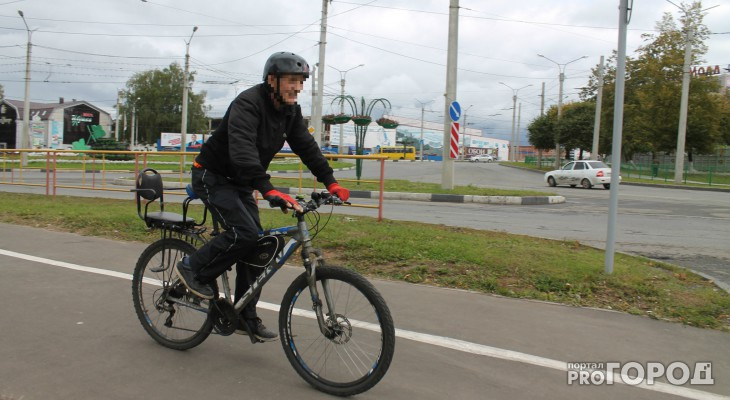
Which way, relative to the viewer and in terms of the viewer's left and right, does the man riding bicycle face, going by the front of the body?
facing the viewer and to the right of the viewer

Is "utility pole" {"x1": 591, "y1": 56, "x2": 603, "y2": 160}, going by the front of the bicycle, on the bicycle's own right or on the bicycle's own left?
on the bicycle's own left

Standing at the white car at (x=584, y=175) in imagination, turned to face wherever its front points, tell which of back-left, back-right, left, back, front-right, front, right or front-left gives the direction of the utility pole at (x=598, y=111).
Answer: front-right

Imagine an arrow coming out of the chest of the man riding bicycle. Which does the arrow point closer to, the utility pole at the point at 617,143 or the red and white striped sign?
the utility pole

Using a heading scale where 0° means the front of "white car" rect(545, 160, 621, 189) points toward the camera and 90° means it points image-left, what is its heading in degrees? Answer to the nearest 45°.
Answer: approximately 135°

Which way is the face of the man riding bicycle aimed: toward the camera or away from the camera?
toward the camera

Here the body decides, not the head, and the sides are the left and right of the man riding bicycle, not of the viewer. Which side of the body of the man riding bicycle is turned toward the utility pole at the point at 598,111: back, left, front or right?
left
